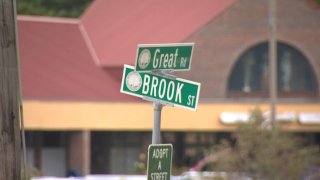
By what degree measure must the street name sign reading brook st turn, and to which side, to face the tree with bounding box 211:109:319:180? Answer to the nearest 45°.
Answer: approximately 135° to its left

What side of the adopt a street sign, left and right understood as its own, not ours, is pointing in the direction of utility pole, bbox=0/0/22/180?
right

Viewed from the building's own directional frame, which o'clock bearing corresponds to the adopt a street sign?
The adopt a street sign is roughly at 12 o'clock from the building.

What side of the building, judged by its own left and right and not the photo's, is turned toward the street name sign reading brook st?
front

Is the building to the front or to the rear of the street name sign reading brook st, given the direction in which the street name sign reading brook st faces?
to the rear

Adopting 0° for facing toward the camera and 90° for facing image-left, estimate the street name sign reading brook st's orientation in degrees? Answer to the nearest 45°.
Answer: approximately 315°

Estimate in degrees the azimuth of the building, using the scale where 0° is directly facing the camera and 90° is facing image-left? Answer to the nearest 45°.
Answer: approximately 0°

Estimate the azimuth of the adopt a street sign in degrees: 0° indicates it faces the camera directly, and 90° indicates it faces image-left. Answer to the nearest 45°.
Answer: approximately 0°

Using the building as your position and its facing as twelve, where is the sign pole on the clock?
The sign pole is roughly at 12 o'clock from the building.

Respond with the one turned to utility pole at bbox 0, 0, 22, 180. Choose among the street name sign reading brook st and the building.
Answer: the building

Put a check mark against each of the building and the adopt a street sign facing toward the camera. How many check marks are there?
2

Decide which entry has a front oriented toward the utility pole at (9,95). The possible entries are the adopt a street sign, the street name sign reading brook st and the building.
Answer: the building

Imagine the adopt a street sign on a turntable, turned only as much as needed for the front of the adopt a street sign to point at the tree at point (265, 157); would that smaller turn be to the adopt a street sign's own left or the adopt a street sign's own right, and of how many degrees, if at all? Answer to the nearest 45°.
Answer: approximately 180°

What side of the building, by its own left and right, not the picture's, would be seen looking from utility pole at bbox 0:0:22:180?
front
